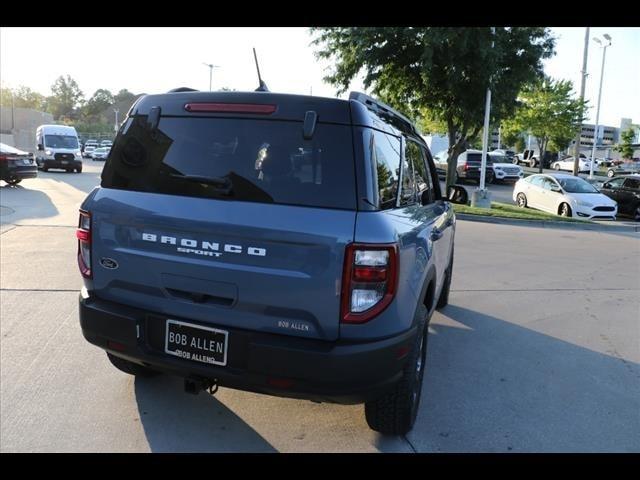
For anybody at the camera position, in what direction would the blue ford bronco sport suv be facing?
facing away from the viewer and to the right of the viewer

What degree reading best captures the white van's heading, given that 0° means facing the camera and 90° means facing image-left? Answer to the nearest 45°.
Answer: approximately 0°

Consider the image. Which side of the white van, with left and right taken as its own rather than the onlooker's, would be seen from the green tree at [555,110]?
left

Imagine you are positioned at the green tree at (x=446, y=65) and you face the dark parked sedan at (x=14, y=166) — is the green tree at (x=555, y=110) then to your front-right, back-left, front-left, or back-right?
back-right

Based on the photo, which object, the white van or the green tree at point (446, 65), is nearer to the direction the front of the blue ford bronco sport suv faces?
the green tree

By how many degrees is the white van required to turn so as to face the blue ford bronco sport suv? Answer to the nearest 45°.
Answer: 0° — it already faces it

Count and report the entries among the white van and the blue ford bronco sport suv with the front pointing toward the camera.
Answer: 1

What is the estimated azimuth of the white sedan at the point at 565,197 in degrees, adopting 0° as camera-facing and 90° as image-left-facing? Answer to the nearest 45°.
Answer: approximately 315°

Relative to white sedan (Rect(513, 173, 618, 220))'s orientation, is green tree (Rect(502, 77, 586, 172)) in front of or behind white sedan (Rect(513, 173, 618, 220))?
behind

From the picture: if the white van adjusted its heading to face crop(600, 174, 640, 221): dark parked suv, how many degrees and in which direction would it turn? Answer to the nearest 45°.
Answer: approximately 45° to its left

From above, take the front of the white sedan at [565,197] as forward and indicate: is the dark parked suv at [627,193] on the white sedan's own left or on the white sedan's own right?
on the white sedan's own left
